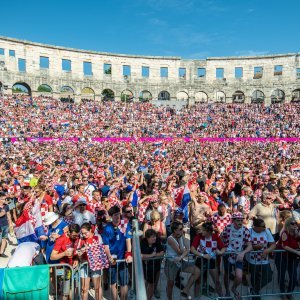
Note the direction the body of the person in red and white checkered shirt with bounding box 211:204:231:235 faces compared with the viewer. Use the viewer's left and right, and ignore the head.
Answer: facing the viewer

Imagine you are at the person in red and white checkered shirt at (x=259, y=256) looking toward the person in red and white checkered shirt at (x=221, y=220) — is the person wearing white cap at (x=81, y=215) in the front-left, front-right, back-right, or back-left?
front-left

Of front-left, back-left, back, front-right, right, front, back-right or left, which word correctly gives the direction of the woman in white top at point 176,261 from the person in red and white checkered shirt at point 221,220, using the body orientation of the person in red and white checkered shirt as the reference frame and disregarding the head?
front-right

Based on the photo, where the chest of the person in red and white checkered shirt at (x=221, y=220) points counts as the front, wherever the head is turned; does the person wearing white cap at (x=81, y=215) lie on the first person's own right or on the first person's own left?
on the first person's own right

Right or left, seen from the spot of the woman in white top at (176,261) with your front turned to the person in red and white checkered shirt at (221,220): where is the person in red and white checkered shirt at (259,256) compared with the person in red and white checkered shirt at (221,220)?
right

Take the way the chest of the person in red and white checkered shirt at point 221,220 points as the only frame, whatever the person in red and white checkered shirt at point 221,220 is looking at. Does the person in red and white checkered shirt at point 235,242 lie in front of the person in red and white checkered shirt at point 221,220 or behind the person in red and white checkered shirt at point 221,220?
in front

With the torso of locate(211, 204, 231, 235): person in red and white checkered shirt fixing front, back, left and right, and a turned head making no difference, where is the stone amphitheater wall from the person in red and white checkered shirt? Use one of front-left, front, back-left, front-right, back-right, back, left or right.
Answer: back

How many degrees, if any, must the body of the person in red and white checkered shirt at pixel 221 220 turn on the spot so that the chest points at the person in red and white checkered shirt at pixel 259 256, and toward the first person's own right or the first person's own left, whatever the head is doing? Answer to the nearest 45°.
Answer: approximately 45° to the first person's own left

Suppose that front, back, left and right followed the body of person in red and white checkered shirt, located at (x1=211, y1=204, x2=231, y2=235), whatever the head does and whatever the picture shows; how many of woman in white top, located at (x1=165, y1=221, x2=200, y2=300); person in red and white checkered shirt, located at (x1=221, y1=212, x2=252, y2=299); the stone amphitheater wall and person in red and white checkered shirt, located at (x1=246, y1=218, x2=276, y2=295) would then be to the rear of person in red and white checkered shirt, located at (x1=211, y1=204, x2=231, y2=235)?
1

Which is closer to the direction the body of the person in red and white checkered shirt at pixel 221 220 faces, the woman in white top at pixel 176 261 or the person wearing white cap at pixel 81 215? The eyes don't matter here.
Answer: the woman in white top

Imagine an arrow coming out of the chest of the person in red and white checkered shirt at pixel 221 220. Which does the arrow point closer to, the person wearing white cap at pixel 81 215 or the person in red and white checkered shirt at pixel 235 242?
the person in red and white checkered shirt

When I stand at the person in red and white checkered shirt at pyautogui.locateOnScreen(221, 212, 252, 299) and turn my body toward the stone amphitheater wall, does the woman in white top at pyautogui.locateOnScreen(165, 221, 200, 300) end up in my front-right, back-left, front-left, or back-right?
back-left
